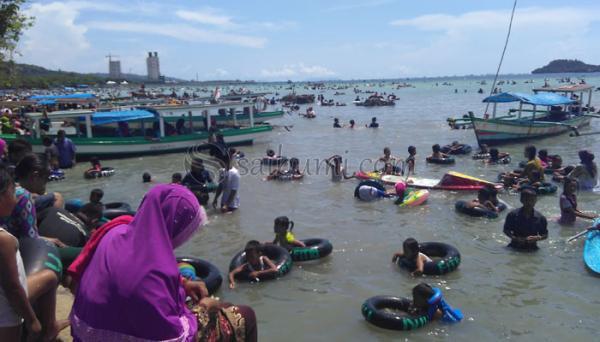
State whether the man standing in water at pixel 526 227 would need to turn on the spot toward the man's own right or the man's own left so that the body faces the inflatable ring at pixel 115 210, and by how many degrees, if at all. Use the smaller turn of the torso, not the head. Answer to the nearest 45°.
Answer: approximately 90° to the man's own right

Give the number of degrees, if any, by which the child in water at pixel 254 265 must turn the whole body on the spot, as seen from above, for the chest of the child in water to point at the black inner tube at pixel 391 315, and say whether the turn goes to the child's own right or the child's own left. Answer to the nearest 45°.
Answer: approximately 45° to the child's own left

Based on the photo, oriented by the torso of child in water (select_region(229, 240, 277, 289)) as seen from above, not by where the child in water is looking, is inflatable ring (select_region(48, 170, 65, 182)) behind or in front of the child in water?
behind

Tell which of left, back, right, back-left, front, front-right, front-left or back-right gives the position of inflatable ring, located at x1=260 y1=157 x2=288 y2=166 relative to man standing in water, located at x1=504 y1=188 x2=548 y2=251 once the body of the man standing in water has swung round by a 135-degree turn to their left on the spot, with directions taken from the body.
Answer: left

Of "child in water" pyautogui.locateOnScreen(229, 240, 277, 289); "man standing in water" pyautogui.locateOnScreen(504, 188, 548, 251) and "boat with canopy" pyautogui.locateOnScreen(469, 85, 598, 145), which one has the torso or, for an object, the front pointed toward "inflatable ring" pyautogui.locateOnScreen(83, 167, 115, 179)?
the boat with canopy

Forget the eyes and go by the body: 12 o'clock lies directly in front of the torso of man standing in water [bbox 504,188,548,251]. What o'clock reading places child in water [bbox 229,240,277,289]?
The child in water is roughly at 2 o'clock from the man standing in water.

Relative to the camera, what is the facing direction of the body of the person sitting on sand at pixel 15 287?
to the viewer's right

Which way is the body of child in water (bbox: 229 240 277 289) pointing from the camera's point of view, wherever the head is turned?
toward the camera

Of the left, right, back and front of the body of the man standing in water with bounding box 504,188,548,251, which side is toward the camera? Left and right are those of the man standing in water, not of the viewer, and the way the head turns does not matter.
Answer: front

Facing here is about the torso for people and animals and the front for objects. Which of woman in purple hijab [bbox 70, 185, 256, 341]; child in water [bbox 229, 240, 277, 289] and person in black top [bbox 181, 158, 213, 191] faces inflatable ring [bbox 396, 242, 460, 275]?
the woman in purple hijab

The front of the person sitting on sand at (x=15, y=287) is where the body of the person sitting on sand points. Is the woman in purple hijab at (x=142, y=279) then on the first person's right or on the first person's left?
on the first person's right
